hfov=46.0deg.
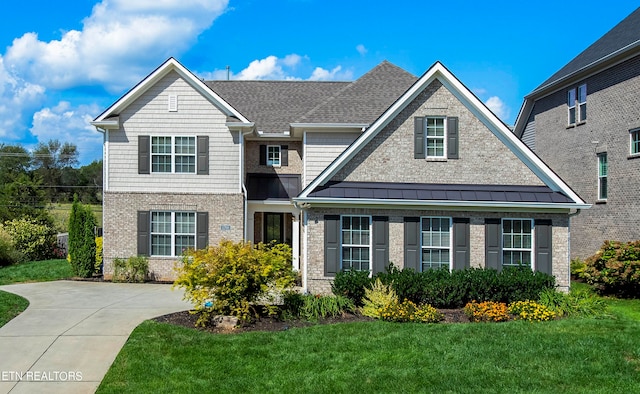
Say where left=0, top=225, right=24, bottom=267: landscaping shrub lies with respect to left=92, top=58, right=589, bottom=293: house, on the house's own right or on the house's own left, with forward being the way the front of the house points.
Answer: on the house's own right

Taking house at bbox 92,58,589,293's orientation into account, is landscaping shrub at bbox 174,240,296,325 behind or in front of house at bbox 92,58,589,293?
in front

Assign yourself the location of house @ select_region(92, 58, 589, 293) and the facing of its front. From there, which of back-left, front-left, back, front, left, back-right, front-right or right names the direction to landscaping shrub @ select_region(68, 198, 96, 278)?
right

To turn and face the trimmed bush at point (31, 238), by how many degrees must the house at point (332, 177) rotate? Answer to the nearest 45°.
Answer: approximately 135° to its right

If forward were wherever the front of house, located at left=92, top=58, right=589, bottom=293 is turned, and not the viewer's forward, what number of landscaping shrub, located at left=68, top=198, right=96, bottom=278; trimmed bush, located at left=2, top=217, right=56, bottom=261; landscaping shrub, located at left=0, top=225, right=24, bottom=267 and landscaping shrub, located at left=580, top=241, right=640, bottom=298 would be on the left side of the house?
1

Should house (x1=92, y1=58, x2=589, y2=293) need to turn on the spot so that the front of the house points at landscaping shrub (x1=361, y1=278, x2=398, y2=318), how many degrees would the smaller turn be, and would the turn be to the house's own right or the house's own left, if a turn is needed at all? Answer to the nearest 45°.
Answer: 0° — it already faces it

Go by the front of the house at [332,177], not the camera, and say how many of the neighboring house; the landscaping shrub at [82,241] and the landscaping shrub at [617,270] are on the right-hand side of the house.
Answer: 1

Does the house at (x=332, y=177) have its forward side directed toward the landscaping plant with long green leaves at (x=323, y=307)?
yes

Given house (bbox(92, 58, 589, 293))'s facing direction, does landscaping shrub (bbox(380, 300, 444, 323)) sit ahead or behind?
ahead

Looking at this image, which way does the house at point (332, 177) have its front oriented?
toward the camera
